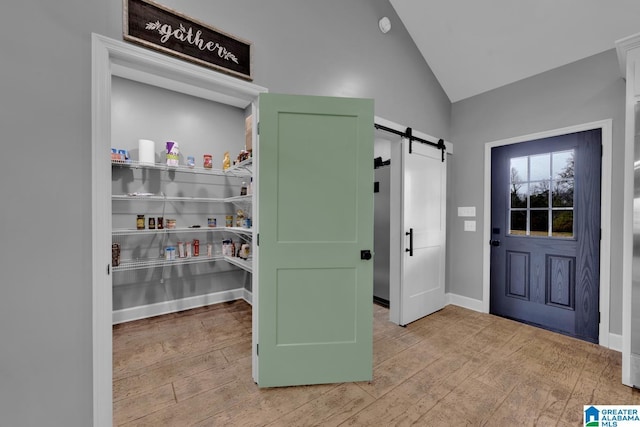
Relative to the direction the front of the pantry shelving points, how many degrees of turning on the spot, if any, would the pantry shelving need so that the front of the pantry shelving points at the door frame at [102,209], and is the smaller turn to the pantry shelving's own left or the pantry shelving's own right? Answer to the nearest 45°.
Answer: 0° — it already faces it

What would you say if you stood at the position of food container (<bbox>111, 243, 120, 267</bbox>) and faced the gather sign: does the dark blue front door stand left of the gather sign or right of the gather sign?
left

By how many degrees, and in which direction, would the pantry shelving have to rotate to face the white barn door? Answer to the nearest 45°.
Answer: approximately 45° to its left

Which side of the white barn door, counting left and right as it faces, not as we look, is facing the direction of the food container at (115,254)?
right

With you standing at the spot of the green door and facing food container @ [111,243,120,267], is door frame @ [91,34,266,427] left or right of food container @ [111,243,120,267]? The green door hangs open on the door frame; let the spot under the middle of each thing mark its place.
left

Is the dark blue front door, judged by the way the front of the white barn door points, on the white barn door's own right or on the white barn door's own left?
on the white barn door's own left

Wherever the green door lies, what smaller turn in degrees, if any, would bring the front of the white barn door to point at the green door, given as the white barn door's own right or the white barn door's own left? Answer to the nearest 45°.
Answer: approximately 90° to the white barn door's own right

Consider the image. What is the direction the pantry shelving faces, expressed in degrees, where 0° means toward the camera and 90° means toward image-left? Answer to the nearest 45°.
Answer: approximately 0°

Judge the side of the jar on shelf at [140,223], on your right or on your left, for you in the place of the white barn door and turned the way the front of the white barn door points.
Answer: on your right

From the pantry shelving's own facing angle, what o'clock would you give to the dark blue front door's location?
The dark blue front door is roughly at 10 o'clock from the pantry shelving.
